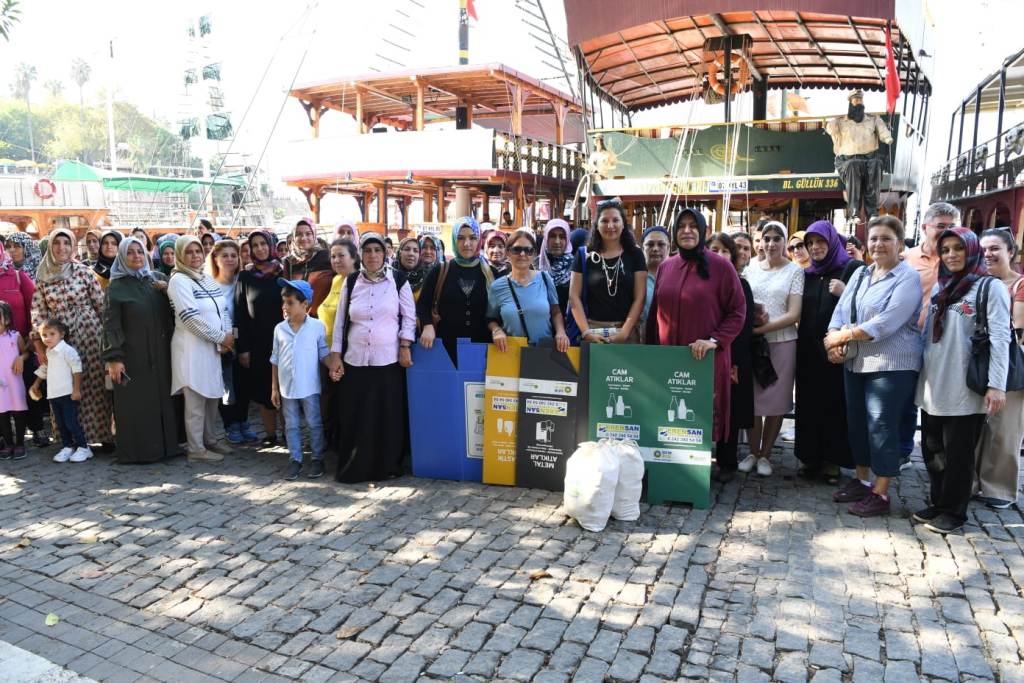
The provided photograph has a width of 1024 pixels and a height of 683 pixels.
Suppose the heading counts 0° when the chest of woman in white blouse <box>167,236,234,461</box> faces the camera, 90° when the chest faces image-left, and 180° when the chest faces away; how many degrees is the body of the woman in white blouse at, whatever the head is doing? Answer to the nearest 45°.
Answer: approximately 315°

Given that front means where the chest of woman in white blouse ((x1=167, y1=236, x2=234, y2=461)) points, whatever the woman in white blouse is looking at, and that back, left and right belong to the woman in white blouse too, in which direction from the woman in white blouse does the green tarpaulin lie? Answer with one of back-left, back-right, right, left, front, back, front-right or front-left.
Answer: back-left

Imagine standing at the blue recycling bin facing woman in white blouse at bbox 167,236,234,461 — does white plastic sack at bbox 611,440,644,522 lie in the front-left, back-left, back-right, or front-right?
back-left

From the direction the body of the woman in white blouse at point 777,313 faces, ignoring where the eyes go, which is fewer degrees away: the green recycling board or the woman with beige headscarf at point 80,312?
the green recycling board

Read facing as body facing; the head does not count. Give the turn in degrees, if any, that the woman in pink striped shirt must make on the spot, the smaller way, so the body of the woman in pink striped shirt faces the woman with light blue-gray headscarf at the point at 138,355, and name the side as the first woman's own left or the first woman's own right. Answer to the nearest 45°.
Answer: approximately 135° to the first woman's own right

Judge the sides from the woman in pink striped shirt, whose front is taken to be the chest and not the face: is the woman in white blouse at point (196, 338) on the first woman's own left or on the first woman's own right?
on the first woman's own right

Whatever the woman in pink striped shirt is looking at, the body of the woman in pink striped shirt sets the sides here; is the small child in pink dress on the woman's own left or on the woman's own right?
on the woman's own right
